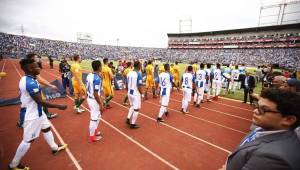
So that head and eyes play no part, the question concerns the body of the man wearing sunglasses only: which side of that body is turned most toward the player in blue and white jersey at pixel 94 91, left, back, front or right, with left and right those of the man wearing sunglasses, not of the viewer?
front

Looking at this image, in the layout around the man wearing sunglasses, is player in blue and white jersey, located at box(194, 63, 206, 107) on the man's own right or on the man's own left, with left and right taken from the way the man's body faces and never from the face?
on the man's own right

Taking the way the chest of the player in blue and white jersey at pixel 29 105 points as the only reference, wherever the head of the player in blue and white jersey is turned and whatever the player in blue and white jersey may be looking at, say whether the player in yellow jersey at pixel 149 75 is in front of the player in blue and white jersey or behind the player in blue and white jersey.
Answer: in front

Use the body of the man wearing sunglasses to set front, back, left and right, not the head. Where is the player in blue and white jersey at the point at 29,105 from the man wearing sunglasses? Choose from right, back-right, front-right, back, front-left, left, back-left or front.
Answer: front

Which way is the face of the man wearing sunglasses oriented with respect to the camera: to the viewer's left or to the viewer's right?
to the viewer's left

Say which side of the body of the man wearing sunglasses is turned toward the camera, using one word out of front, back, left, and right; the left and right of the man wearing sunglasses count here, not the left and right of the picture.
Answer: left

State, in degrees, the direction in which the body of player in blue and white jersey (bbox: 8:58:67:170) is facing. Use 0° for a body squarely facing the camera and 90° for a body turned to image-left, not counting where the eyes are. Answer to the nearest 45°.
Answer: approximately 270°
